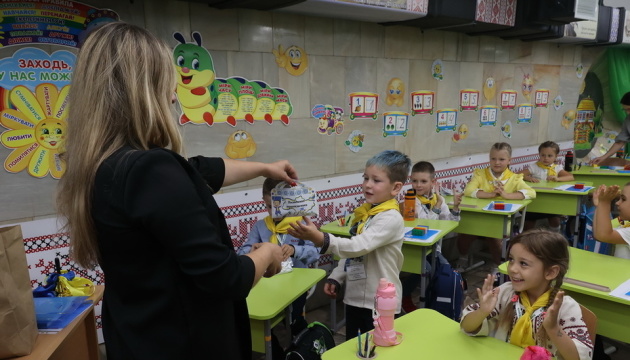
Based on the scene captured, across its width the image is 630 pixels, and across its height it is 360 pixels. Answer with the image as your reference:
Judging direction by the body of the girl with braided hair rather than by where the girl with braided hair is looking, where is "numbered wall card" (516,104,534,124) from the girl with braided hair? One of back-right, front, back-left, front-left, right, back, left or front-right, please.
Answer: back-right

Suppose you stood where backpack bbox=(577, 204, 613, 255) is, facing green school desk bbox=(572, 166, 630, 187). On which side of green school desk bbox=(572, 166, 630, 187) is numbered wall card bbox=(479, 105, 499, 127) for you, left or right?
left

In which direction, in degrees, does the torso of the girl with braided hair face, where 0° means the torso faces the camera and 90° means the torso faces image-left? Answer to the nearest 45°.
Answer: approximately 45°

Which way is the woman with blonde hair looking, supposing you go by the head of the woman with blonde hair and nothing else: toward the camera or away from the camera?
away from the camera

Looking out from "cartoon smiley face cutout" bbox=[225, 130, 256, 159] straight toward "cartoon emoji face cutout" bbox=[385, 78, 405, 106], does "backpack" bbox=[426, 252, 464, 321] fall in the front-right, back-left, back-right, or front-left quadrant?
front-right

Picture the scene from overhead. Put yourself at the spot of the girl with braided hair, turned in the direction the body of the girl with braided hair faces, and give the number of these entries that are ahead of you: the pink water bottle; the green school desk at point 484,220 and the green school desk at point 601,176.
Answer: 1

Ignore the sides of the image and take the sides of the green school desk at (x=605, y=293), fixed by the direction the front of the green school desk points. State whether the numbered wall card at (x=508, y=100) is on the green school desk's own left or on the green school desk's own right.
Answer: on the green school desk's own right
